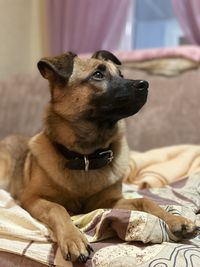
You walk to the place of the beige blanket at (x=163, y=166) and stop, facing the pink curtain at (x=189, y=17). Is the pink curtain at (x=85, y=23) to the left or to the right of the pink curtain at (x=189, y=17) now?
left

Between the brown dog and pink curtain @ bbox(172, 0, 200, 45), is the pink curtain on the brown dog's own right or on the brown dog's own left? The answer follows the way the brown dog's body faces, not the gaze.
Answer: on the brown dog's own left

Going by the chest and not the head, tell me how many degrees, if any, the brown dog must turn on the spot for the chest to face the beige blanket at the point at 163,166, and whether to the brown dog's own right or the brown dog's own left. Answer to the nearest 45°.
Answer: approximately 90° to the brown dog's own left

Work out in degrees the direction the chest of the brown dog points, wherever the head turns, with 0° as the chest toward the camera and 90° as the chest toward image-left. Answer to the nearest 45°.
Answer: approximately 315°

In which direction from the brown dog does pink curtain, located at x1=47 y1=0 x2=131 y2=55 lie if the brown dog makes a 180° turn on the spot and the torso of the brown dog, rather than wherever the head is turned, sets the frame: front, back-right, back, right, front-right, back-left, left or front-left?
front-right
